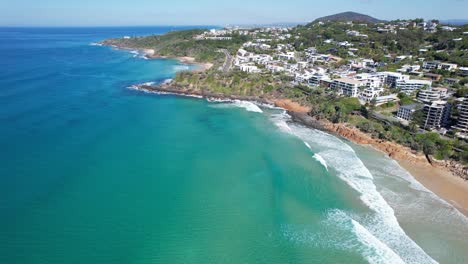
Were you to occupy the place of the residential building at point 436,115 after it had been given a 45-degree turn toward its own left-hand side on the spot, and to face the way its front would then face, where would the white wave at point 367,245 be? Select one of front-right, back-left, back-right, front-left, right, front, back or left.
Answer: front

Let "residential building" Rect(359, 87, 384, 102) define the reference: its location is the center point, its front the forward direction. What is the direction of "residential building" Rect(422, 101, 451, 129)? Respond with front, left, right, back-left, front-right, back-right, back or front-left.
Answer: left

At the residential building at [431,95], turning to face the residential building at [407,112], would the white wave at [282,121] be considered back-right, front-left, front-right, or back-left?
front-right

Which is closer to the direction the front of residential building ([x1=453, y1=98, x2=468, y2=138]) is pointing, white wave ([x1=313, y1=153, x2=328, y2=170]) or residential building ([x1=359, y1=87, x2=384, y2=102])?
the white wave

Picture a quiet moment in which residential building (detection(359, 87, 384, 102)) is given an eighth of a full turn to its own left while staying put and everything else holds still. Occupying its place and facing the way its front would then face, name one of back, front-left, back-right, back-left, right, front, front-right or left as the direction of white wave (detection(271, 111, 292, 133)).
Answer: front-right

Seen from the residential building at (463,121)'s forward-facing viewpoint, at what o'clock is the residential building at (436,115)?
the residential building at (436,115) is roughly at 2 o'clock from the residential building at (463,121).

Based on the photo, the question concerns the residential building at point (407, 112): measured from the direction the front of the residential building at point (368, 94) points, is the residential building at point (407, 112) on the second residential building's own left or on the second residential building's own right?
on the second residential building's own left

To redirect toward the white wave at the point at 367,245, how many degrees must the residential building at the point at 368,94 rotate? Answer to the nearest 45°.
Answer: approximately 45° to its left

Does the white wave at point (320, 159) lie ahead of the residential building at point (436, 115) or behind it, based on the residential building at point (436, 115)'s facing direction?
ahead

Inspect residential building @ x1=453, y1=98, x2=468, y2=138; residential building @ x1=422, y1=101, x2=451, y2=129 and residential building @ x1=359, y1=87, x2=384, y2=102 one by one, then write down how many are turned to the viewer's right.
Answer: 0

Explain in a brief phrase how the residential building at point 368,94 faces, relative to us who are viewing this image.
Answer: facing the viewer and to the left of the viewer

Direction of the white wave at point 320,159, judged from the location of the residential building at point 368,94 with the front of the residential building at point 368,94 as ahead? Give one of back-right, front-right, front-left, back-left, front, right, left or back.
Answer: front-left

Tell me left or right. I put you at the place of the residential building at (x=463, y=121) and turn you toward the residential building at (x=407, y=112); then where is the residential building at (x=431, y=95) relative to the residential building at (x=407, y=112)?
right

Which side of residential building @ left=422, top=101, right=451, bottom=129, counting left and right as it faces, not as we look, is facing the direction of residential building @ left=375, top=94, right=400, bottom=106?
right
